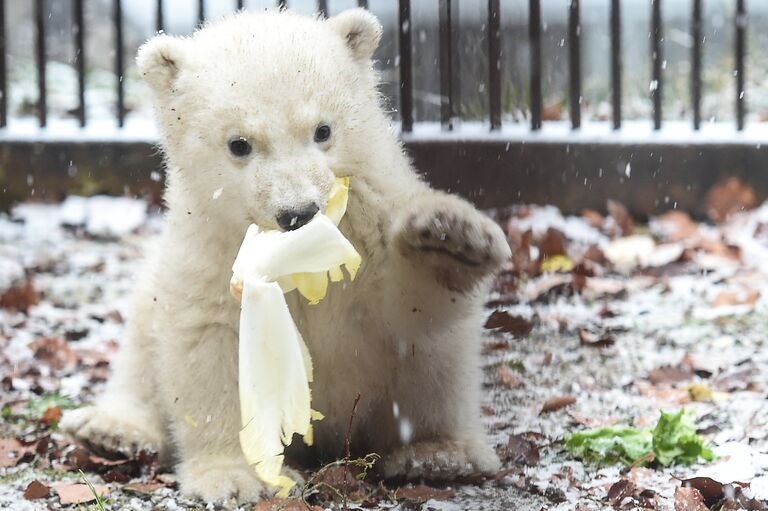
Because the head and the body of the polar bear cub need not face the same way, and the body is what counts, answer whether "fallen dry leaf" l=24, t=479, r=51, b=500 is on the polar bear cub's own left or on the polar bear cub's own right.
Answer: on the polar bear cub's own right

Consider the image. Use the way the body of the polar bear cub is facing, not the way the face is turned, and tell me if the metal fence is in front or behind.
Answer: behind

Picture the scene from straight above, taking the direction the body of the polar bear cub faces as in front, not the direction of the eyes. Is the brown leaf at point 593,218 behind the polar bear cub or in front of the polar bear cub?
behind

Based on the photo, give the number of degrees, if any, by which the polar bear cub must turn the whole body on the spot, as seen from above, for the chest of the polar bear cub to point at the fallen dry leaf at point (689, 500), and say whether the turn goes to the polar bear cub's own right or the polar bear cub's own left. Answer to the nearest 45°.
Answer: approximately 45° to the polar bear cub's own left

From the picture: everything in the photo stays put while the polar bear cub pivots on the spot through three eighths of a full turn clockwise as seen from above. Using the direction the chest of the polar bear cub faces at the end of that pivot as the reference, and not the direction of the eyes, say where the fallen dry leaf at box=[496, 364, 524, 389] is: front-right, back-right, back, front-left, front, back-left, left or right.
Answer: right

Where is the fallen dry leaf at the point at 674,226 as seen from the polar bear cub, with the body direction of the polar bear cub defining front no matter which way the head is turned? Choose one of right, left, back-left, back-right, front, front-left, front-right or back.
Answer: back-left

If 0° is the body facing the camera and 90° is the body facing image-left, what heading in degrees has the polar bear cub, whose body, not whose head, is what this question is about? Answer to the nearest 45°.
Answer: approximately 0°

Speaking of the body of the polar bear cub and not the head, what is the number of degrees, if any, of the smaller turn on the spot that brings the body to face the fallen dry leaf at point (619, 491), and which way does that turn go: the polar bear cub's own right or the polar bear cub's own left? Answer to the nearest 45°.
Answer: approximately 90° to the polar bear cub's own left

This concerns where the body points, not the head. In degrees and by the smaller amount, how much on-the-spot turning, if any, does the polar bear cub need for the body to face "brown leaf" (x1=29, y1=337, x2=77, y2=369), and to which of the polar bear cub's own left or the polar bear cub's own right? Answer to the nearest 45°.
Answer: approximately 135° to the polar bear cub's own right

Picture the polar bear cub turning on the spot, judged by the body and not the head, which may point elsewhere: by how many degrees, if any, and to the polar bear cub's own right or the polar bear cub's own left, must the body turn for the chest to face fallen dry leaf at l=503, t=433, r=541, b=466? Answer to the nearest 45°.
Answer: approximately 90° to the polar bear cub's own left
